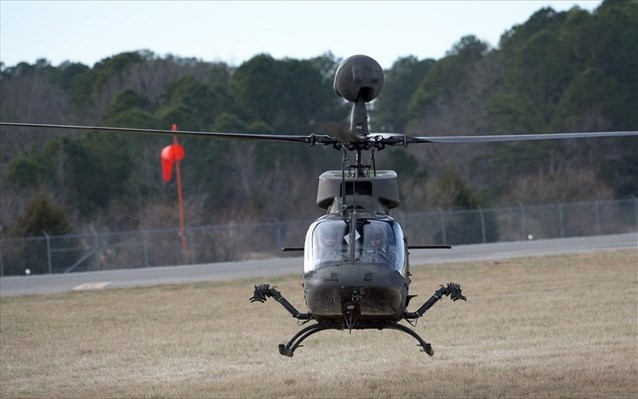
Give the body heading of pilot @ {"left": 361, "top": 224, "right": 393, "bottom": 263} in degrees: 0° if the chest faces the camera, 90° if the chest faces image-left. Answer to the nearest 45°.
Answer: approximately 0°

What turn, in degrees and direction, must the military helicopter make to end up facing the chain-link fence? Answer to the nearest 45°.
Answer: approximately 180°

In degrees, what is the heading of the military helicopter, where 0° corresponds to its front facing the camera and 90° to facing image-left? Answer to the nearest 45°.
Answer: approximately 0°

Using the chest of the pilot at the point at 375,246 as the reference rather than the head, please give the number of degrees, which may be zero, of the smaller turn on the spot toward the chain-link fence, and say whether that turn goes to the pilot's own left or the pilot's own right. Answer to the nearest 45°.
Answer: approximately 180°
